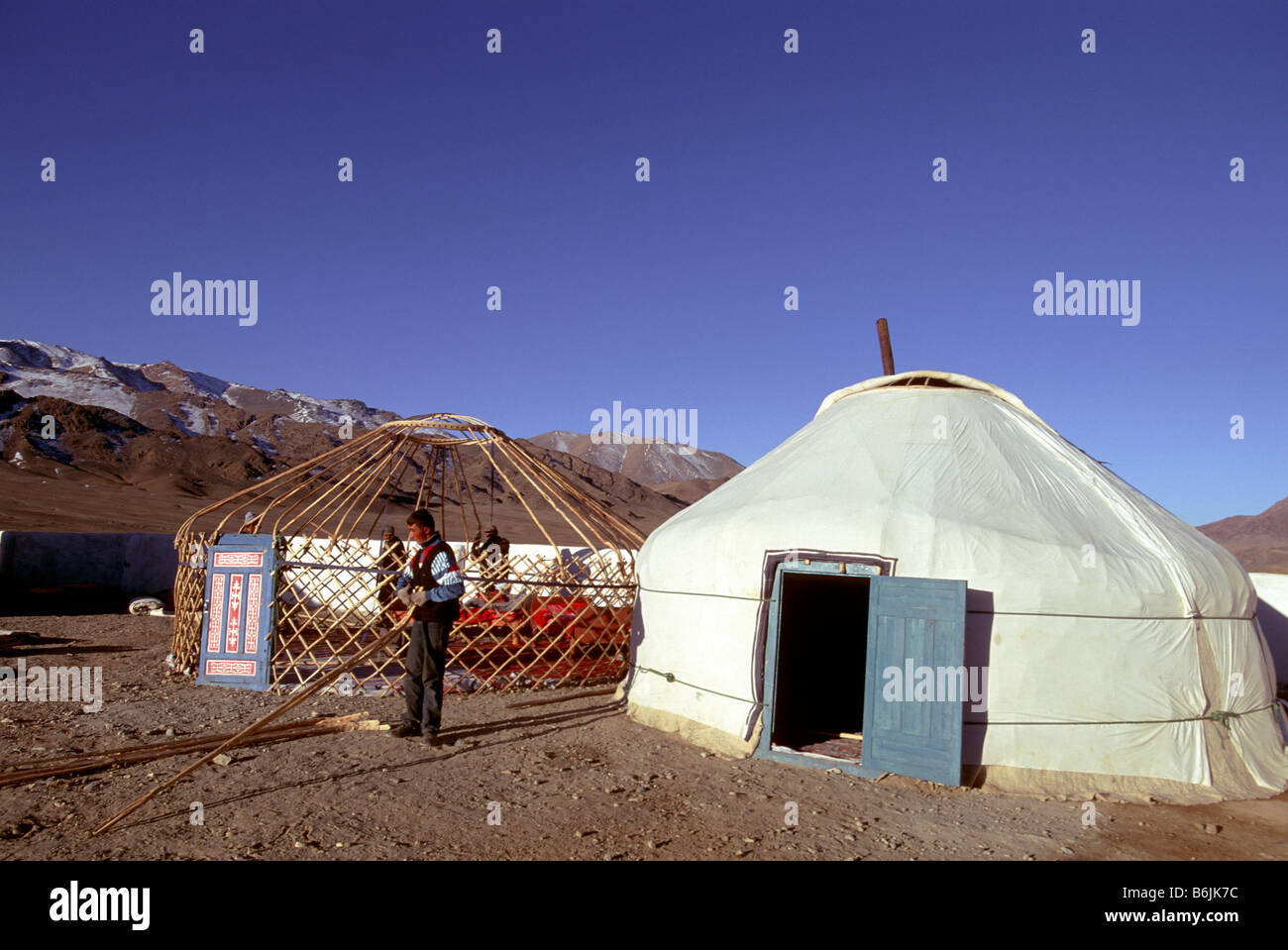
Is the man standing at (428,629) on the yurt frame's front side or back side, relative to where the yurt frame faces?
on the front side

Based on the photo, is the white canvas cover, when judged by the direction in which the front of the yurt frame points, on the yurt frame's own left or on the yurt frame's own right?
on the yurt frame's own left

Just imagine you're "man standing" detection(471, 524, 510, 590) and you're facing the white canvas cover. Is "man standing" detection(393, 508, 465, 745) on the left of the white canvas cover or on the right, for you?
right

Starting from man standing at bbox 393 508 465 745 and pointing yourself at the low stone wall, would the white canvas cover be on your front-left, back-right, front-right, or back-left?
back-right

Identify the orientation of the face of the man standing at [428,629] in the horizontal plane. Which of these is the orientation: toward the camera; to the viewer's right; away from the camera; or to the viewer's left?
to the viewer's left

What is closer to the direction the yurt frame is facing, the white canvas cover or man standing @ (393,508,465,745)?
the man standing

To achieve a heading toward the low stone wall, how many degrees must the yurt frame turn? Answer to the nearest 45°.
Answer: approximately 90° to its right

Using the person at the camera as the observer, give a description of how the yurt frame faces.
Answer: facing the viewer and to the left of the viewer
